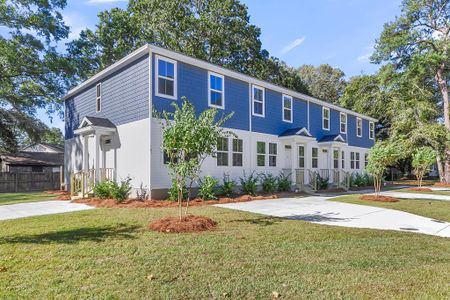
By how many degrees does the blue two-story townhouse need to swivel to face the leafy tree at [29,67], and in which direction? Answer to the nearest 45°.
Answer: approximately 180°

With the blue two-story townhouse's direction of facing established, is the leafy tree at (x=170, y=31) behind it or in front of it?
behind

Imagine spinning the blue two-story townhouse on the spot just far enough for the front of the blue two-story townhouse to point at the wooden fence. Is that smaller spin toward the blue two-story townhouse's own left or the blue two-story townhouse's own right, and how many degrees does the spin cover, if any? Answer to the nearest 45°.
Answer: approximately 180°

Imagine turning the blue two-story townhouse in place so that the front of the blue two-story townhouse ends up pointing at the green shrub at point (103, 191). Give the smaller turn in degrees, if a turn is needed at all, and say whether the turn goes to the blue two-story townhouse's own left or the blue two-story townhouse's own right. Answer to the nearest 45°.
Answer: approximately 90° to the blue two-story townhouse's own right

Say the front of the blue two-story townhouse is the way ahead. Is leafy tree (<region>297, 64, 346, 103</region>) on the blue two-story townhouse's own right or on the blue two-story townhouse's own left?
on the blue two-story townhouse's own left

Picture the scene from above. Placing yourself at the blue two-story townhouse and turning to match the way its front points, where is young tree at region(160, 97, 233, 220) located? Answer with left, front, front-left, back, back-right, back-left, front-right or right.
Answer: front-right

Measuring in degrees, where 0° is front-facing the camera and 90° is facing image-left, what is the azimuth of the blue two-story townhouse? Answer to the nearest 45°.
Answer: approximately 315°
